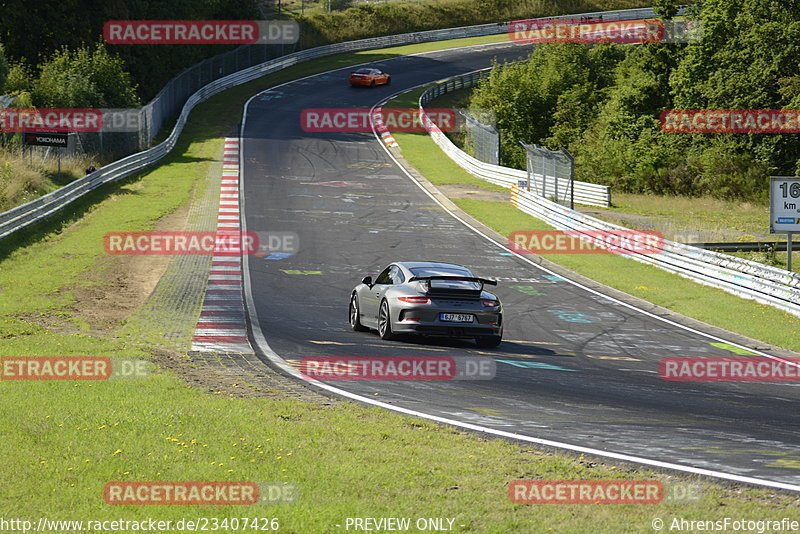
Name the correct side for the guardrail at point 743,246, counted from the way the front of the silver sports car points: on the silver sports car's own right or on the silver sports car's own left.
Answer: on the silver sports car's own right

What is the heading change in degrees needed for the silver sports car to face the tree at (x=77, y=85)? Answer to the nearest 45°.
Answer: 0° — it already faces it

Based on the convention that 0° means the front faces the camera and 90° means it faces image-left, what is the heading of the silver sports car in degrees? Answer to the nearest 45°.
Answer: approximately 135°

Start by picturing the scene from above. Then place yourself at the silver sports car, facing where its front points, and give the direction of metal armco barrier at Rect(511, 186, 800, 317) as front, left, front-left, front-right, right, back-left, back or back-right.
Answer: right

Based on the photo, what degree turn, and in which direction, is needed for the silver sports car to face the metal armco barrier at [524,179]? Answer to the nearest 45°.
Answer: approximately 45° to its right
